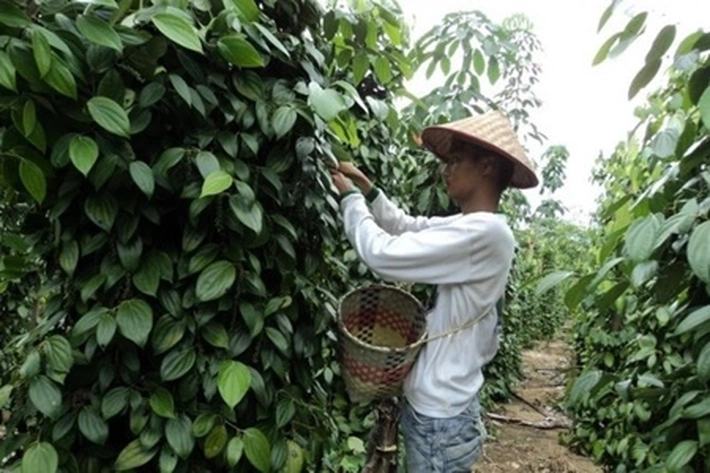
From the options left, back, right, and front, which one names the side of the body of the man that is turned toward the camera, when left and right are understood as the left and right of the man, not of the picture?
left
